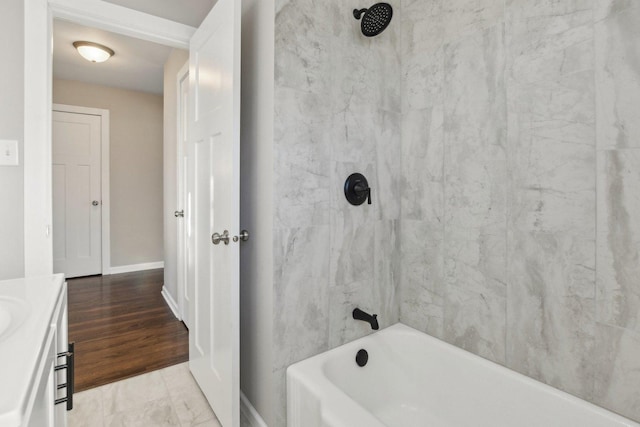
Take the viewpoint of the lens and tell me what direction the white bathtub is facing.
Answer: facing the viewer and to the left of the viewer

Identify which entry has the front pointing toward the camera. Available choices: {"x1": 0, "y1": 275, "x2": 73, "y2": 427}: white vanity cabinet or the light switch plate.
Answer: the light switch plate

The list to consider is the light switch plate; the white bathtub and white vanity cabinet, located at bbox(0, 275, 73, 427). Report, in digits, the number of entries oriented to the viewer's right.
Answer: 1

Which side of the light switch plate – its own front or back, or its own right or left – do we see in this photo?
front

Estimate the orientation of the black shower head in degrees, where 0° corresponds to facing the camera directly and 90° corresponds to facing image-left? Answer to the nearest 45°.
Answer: approximately 315°

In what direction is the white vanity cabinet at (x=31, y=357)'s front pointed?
to the viewer's right

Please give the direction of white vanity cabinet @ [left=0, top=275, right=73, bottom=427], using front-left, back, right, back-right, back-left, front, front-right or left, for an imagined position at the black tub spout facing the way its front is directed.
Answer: right

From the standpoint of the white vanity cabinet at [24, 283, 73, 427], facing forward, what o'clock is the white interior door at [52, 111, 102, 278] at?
The white interior door is roughly at 9 o'clock from the white vanity cabinet.

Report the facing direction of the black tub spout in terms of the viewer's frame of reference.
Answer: facing the viewer and to the right of the viewer

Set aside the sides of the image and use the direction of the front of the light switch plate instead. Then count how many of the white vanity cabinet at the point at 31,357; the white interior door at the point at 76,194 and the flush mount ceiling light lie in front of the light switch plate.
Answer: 1

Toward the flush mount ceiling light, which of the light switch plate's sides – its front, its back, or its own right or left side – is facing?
back
